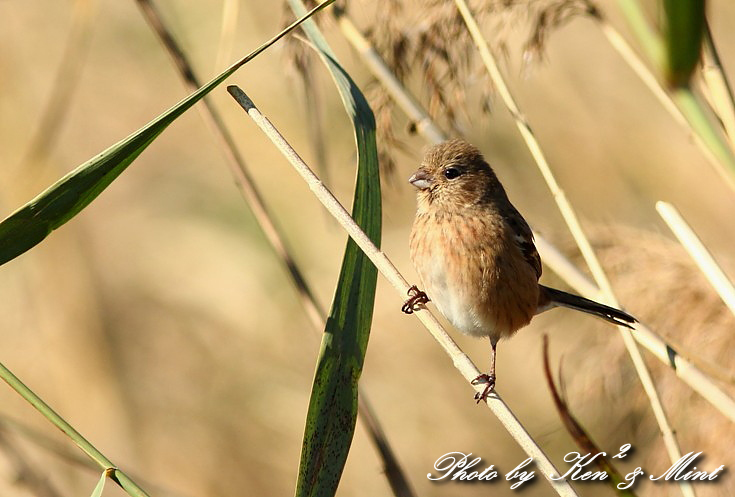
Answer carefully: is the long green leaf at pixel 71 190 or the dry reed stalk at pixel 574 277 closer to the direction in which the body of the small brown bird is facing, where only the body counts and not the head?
the long green leaf

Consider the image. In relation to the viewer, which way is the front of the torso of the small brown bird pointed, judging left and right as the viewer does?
facing the viewer and to the left of the viewer

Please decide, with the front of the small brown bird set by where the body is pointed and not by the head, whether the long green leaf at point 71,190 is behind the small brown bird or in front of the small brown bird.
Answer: in front

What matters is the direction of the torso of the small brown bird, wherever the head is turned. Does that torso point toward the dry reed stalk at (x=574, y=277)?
no

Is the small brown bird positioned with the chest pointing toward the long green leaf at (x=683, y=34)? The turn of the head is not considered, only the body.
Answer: no

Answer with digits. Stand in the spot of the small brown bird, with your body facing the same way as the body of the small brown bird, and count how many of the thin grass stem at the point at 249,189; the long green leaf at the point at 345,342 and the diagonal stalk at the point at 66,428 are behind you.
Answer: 0

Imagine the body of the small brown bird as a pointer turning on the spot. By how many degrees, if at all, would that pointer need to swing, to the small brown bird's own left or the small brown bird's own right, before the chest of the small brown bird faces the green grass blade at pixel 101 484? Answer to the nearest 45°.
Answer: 0° — it already faces it
